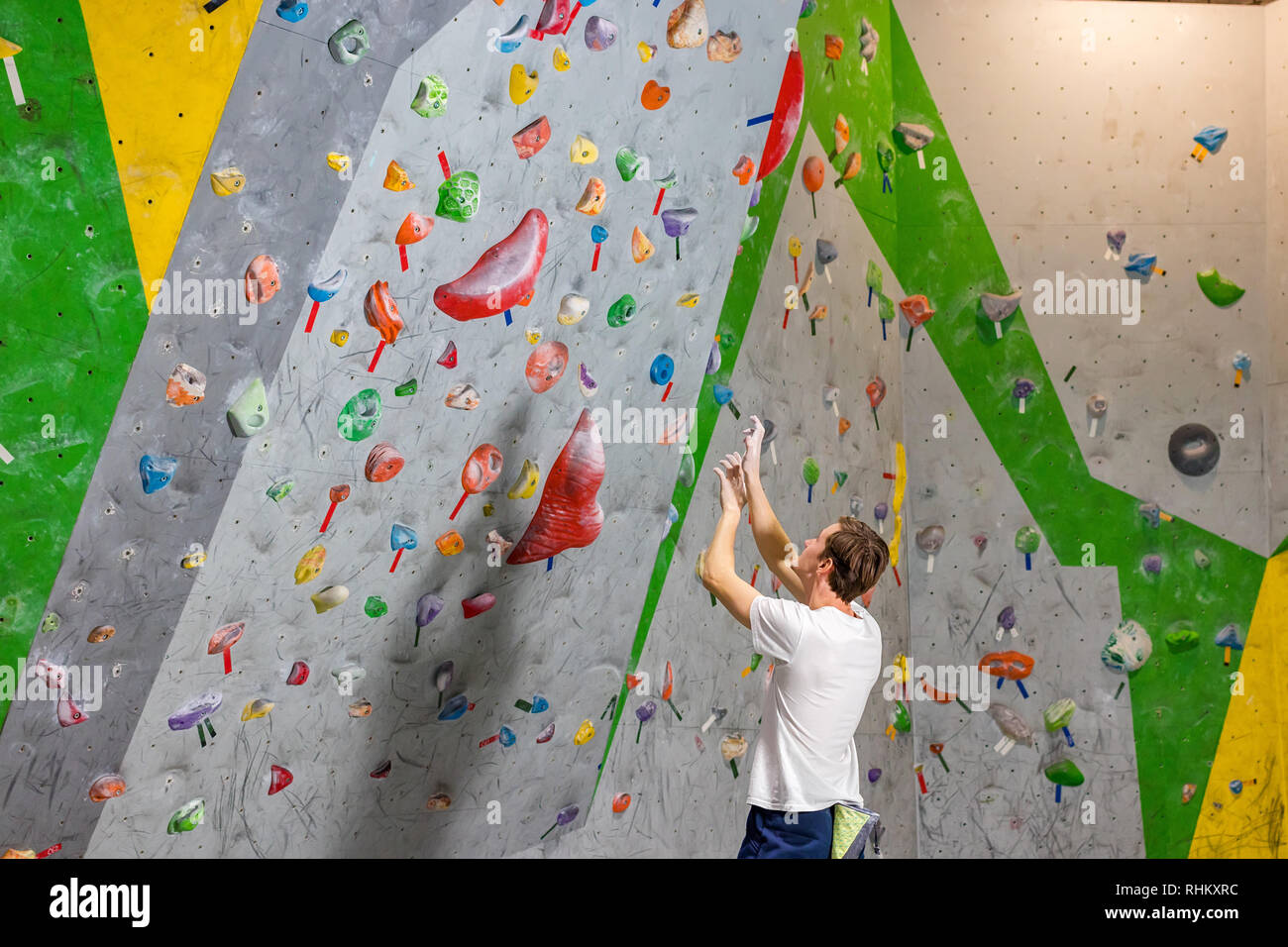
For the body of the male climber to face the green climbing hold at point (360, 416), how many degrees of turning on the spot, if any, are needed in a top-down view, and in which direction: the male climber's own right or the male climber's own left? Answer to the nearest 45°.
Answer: approximately 45° to the male climber's own left

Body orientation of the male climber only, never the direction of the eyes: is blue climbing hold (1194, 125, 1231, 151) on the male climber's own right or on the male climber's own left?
on the male climber's own right

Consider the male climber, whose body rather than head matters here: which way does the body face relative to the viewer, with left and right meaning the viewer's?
facing away from the viewer and to the left of the viewer

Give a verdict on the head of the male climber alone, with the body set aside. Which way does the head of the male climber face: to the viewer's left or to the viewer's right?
to the viewer's left

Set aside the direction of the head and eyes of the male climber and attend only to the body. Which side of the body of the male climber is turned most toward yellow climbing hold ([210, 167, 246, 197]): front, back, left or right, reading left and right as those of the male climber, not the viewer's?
left

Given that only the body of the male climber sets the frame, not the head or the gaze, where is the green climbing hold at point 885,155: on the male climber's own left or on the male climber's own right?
on the male climber's own right
